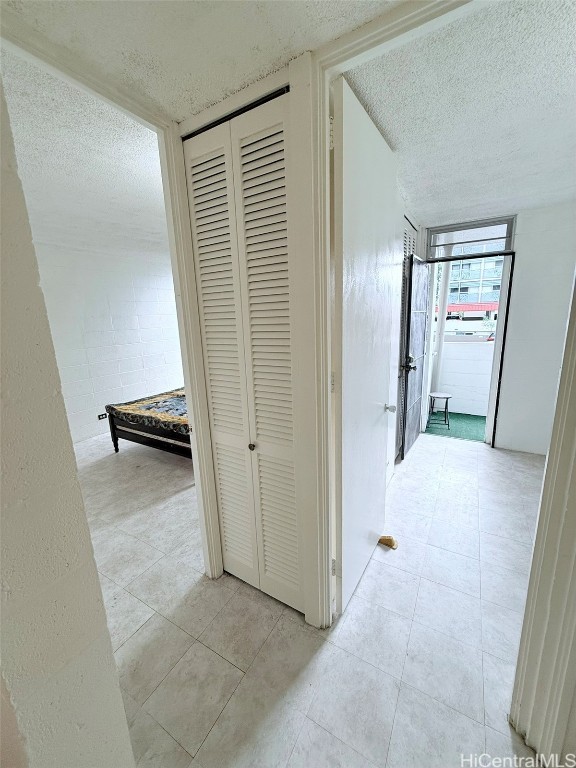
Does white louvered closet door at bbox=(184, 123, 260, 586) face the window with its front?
no

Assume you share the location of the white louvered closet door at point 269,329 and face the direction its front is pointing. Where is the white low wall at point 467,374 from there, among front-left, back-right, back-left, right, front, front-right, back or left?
back

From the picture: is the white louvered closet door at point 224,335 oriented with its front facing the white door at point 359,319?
no

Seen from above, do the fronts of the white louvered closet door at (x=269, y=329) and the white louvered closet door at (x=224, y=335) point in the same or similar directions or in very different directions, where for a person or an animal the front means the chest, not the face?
same or similar directions

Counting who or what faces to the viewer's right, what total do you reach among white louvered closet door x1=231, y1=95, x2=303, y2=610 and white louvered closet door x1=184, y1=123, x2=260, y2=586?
0

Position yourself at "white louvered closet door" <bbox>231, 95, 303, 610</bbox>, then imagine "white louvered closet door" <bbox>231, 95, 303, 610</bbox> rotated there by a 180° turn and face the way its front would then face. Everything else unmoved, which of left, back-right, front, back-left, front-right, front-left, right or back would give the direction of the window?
front

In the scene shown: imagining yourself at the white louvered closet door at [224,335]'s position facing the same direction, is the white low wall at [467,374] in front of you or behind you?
behind

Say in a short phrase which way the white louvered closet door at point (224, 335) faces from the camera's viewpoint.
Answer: facing the viewer and to the left of the viewer

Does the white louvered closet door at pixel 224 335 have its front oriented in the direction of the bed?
no
